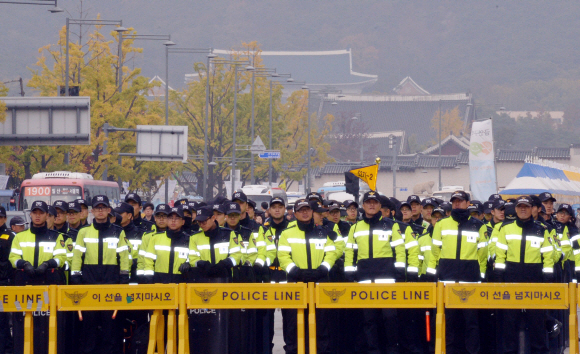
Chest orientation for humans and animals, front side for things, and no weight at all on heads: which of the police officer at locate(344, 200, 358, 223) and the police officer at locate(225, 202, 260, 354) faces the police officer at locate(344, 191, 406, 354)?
the police officer at locate(344, 200, 358, 223)

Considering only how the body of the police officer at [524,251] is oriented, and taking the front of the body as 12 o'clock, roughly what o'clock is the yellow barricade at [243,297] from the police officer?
The yellow barricade is roughly at 2 o'clock from the police officer.

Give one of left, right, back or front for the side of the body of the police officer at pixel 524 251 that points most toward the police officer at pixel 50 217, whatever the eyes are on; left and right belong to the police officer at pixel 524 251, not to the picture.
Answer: right

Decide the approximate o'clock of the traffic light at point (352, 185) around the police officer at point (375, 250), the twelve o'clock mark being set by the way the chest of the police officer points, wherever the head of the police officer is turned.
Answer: The traffic light is roughly at 6 o'clock from the police officer.

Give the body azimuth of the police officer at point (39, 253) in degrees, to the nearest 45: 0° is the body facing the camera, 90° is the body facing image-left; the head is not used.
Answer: approximately 0°

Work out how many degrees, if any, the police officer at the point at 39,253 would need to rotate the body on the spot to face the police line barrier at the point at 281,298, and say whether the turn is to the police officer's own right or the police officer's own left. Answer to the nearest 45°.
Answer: approximately 45° to the police officer's own left

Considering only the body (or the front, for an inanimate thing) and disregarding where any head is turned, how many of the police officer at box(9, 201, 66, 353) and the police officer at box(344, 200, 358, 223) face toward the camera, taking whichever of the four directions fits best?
2

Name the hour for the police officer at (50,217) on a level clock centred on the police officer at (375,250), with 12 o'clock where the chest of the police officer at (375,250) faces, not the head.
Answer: the police officer at (50,217) is roughly at 3 o'clock from the police officer at (375,250).
